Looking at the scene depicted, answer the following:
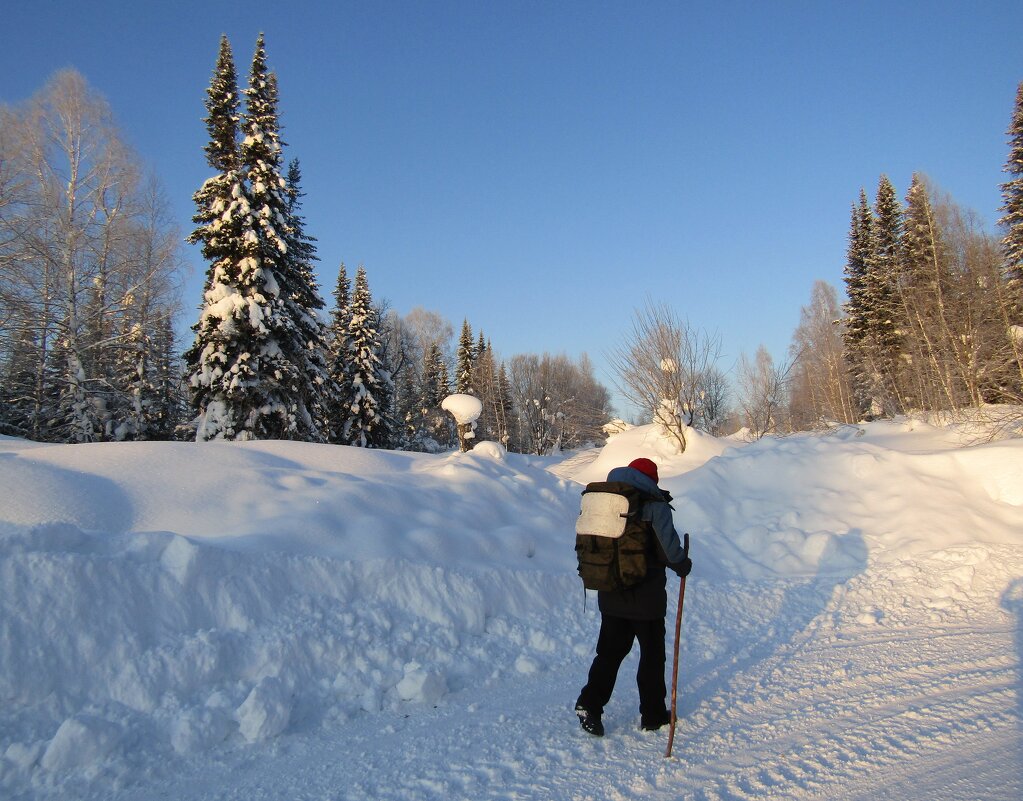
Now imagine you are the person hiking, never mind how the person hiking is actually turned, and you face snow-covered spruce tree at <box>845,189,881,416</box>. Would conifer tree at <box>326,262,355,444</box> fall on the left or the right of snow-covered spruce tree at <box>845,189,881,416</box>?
left

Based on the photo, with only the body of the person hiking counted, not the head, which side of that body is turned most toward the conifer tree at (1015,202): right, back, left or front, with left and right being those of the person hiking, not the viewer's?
front

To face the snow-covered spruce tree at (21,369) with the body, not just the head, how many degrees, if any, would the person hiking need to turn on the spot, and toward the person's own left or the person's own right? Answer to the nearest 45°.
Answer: approximately 90° to the person's own left

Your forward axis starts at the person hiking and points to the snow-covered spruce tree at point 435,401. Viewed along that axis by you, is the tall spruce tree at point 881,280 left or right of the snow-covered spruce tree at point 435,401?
right

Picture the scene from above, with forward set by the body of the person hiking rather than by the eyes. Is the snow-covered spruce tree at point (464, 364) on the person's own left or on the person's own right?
on the person's own left

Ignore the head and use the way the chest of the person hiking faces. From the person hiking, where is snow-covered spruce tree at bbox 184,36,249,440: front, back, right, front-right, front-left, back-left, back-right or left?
left

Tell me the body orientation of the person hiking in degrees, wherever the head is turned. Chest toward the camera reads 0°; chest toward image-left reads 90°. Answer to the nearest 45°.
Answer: approximately 225°

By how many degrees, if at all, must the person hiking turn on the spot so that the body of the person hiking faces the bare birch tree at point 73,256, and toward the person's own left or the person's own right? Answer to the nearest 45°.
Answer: approximately 90° to the person's own left

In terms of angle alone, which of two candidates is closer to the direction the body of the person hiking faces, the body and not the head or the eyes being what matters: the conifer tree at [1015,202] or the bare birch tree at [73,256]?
the conifer tree

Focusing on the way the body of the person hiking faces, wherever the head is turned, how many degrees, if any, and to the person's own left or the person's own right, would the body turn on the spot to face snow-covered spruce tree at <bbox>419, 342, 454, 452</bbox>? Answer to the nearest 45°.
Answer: approximately 45° to the person's own left
